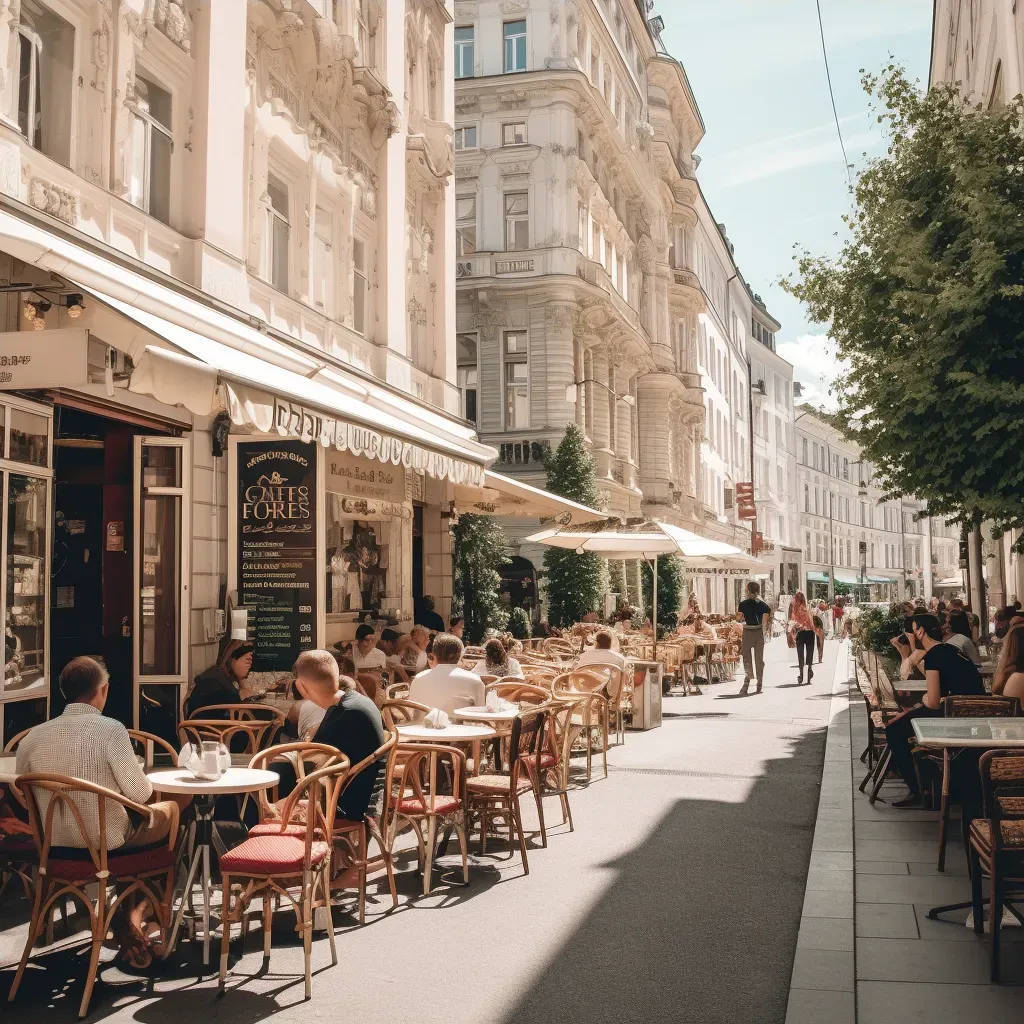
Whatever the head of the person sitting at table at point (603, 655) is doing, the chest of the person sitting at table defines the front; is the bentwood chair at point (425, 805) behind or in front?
behind

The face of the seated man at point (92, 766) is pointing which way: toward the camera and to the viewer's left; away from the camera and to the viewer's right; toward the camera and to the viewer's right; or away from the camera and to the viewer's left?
away from the camera and to the viewer's right

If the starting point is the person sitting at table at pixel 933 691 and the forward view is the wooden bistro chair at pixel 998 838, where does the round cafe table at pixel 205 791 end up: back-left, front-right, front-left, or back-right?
front-right

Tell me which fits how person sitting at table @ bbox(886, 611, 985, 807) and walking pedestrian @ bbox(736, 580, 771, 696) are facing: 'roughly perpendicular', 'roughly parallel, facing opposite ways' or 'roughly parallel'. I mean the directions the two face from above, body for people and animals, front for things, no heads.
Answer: roughly perpendicular

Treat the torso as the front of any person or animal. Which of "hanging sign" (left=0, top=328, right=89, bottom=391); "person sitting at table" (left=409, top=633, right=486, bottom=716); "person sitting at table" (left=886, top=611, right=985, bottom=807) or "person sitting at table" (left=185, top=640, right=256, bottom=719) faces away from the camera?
"person sitting at table" (left=409, top=633, right=486, bottom=716)

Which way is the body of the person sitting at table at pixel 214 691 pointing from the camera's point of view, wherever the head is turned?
to the viewer's right

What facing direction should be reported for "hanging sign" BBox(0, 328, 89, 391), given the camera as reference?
facing the viewer

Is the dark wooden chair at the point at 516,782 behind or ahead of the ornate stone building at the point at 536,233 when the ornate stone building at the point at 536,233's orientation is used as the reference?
ahead

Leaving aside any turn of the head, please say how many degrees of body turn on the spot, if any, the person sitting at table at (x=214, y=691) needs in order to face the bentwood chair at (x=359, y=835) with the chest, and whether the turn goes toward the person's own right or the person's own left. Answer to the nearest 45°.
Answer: approximately 90° to the person's own right

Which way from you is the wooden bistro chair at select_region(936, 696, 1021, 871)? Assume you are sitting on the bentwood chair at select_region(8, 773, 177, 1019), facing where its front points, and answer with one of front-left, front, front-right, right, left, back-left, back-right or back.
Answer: front-right

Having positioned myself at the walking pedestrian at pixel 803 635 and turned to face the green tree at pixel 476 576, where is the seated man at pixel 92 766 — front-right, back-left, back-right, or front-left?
front-left

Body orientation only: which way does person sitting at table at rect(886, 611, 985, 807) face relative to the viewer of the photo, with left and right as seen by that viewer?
facing to the left of the viewer

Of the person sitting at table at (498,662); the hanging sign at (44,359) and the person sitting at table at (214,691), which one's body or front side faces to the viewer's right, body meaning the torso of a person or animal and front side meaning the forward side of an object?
the person sitting at table at (214,691)

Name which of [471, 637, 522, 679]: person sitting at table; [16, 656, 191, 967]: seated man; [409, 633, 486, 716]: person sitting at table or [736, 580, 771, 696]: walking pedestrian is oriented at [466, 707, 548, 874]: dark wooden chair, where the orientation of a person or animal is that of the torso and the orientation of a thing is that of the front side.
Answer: the seated man
